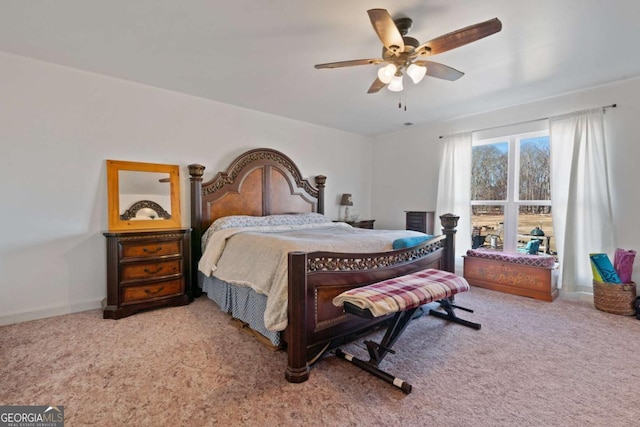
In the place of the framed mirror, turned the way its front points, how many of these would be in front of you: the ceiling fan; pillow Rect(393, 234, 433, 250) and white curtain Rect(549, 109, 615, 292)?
3

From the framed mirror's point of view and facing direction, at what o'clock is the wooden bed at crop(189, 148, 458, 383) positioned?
The wooden bed is roughly at 10 o'clock from the framed mirror.

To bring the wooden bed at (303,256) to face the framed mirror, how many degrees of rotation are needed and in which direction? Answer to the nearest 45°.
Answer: approximately 135° to its right

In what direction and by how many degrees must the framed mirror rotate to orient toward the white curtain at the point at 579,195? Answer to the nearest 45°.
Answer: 0° — it already faces it

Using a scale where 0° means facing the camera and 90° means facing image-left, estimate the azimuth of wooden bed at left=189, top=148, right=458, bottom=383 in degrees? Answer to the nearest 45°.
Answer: approximately 315°

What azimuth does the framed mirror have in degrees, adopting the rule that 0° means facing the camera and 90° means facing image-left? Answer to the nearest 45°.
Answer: approximately 315°

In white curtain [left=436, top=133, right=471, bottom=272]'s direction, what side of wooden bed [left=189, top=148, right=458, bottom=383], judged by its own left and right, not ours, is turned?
left

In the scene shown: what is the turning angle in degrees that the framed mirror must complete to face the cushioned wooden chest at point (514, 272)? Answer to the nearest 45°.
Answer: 0° — it already faces it
